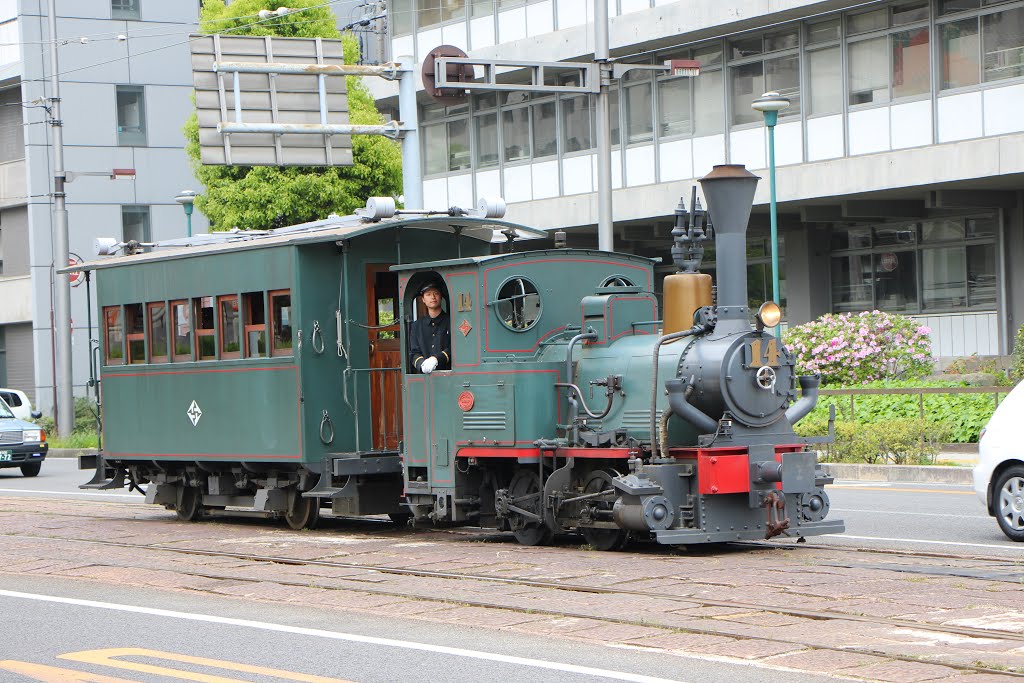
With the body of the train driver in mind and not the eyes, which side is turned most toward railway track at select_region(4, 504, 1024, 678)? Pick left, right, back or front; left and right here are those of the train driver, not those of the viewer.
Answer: front

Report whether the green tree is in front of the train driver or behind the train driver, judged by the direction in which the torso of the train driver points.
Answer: behind

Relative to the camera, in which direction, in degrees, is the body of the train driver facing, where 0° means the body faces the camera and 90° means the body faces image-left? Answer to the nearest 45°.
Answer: approximately 0°

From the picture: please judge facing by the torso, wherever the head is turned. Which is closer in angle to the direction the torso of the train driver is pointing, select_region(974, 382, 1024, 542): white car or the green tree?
the white car

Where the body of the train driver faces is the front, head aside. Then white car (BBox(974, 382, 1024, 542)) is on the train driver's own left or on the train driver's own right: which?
on the train driver's own left

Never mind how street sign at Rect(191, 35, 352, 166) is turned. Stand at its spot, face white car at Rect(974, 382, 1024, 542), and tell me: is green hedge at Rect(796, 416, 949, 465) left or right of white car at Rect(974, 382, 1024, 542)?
left

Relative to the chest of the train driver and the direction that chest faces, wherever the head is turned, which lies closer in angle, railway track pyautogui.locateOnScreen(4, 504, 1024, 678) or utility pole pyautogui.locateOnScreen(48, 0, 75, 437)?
the railway track

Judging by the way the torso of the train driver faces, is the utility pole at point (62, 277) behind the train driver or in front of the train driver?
behind

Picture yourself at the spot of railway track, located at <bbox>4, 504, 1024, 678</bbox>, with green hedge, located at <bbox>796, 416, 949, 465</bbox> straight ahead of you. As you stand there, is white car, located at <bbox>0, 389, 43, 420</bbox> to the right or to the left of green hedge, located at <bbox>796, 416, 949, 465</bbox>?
left

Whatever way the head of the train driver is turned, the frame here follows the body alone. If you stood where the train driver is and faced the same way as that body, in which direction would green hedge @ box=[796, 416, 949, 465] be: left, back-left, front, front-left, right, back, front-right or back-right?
back-left

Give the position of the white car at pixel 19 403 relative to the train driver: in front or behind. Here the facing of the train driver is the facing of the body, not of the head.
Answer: behind
